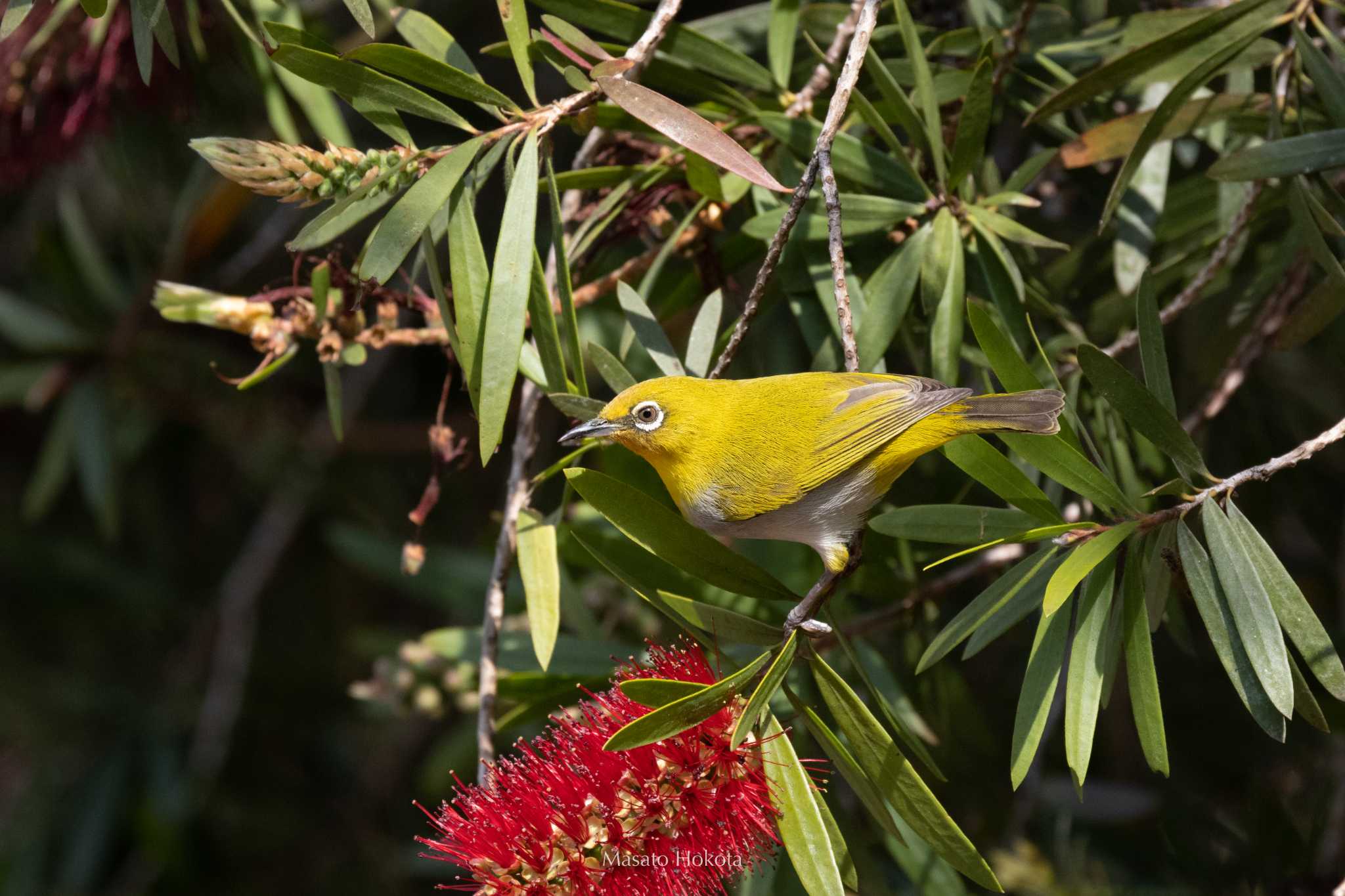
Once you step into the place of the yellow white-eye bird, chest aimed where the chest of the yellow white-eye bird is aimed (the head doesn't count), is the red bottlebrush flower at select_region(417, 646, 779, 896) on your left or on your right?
on your left

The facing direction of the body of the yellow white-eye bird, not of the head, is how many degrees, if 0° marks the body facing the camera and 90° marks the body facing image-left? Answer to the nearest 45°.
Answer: approximately 90°
